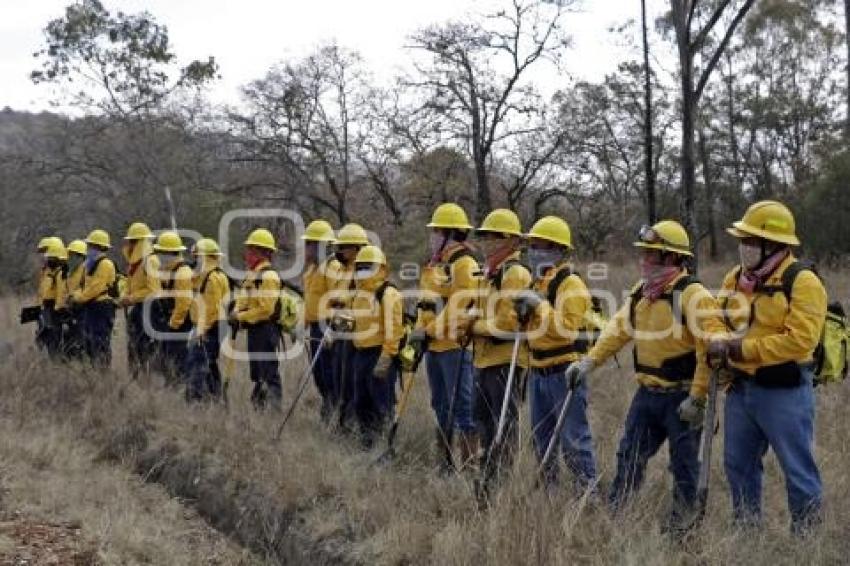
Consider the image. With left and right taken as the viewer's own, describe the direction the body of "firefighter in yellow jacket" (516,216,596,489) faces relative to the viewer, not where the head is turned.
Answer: facing the viewer and to the left of the viewer

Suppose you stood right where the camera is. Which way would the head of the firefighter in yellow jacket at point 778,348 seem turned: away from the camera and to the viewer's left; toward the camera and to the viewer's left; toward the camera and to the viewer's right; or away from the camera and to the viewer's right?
toward the camera and to the viewer's left

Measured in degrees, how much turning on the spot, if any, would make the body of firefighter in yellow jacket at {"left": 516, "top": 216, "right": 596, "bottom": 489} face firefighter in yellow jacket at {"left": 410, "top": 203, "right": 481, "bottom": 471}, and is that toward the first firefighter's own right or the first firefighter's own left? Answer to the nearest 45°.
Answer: approximately 90° to the first firefighter's own right

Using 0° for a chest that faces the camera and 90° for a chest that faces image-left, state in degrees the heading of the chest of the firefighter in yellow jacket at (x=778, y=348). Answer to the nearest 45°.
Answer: approximately 45°

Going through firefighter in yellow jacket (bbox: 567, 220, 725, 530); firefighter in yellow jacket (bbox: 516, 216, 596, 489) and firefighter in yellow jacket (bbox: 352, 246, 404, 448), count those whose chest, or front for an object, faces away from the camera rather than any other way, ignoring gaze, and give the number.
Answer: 0

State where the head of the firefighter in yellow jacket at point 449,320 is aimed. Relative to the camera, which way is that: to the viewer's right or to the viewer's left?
to the viewer's left

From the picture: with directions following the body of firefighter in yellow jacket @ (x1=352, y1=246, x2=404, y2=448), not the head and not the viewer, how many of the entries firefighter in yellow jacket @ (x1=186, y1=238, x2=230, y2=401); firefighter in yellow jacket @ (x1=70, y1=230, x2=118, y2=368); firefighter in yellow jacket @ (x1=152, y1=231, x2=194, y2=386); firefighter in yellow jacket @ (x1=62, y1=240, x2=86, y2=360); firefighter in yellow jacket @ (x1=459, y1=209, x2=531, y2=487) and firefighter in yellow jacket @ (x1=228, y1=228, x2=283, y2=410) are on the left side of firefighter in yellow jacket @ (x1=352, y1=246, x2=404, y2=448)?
1

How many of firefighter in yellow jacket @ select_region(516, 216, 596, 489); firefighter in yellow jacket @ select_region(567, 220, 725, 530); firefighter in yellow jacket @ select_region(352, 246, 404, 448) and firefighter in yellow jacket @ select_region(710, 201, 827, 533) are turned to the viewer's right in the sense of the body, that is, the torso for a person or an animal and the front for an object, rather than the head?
0

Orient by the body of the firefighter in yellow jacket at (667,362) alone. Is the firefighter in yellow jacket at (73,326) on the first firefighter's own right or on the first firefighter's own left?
on the first firefighter's own right

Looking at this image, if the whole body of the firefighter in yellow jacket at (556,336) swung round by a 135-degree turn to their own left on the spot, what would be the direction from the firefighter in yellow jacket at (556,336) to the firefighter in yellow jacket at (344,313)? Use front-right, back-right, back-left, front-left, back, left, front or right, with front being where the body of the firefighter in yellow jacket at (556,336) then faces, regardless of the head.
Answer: back-left

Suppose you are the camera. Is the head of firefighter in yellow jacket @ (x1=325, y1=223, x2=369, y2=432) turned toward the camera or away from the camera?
toward the camera

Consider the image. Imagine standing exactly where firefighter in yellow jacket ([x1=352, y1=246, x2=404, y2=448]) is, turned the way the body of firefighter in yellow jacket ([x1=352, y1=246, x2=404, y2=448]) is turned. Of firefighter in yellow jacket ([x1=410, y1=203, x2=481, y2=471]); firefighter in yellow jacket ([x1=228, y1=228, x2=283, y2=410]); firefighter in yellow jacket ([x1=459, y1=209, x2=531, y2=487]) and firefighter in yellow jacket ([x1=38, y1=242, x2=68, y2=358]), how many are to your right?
2

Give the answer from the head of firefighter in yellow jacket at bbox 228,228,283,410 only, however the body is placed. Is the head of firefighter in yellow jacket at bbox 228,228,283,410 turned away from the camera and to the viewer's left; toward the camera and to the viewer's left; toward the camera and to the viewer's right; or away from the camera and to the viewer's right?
toward the camera and to the viewer's left

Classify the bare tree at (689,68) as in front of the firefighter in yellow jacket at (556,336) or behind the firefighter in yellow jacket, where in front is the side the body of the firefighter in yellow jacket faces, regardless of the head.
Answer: behind

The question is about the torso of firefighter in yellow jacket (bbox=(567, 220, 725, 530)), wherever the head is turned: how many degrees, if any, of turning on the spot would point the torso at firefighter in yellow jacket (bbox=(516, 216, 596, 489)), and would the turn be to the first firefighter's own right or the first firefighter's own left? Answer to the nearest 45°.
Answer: approximately 90° to the first firefighter's own right
